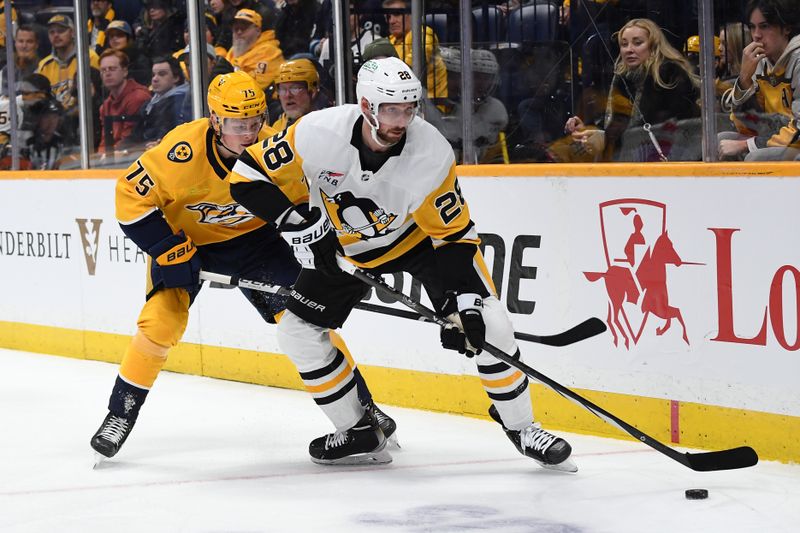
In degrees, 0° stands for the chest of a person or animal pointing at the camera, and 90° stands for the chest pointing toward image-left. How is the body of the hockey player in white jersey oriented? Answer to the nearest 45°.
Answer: approximately 315°

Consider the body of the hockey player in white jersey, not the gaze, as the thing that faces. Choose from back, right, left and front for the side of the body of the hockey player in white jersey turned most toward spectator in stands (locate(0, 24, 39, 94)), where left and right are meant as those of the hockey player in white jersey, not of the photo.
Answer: back

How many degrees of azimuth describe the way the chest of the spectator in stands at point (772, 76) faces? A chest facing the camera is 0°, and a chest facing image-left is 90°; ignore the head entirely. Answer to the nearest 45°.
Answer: approximately 45°

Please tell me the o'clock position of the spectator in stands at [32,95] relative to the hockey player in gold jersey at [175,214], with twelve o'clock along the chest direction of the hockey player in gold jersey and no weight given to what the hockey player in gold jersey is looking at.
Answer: The spectator in stands is roughly at 7 o'clock from the hockey player in gold jersey.

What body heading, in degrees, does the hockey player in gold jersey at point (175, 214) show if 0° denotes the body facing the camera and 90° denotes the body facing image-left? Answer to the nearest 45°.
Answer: approximately 315°

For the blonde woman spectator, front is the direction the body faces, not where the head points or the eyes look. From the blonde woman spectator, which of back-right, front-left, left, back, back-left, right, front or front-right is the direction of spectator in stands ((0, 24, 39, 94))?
right

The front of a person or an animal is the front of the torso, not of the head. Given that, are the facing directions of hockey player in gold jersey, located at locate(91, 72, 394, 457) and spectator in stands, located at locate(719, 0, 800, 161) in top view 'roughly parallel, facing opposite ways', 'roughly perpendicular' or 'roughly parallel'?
roughly perpendicular

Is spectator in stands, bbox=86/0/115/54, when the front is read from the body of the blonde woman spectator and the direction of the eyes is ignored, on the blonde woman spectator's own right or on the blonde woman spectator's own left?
on the blonde woman spectator's own right
